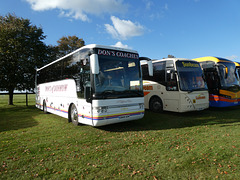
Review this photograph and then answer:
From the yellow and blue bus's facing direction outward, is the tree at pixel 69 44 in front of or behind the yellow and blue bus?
behind

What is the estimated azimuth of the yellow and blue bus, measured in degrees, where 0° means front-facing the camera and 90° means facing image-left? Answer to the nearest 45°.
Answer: approximately 315°

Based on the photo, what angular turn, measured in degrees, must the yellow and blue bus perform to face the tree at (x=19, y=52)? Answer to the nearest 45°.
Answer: approximately 135° to its right
